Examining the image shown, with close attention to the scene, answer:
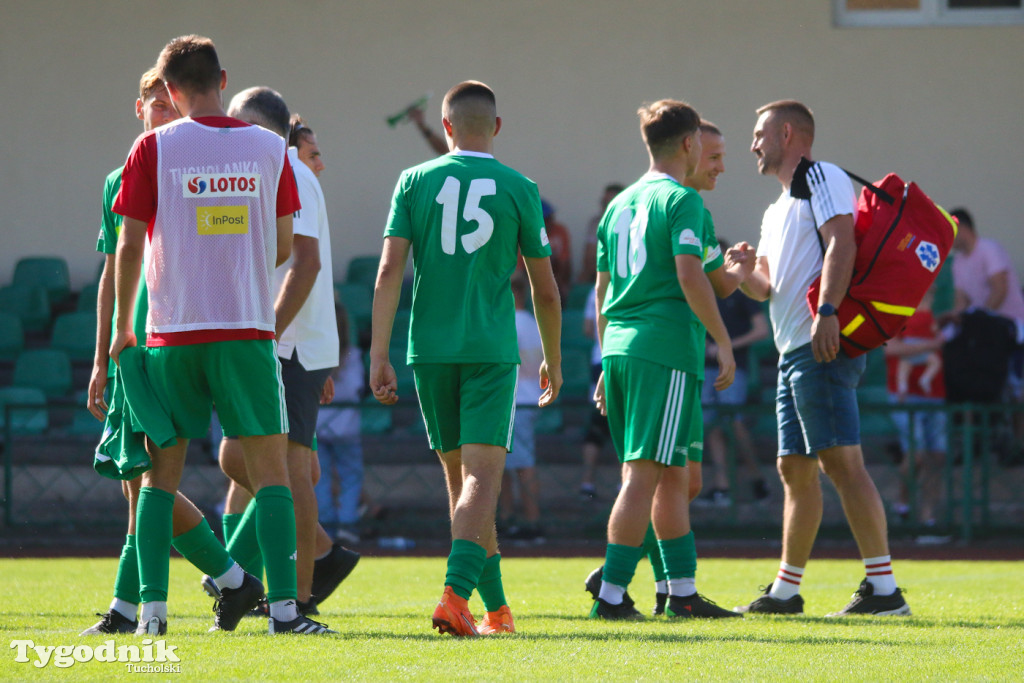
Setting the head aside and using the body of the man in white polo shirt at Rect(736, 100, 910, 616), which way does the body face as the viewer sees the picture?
to the viewer's left

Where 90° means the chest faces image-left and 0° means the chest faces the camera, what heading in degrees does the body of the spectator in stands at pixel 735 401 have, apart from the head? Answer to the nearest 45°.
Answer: approximately 45°

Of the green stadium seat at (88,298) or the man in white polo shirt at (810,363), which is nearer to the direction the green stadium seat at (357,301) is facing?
the man in white polo shirt

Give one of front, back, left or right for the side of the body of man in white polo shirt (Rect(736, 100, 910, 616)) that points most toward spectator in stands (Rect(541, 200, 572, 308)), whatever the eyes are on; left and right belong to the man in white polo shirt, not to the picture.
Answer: right

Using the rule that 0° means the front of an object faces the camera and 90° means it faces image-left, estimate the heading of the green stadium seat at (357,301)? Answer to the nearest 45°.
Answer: approximately 0°

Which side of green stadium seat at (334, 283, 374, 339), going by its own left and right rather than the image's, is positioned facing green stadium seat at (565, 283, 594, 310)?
left

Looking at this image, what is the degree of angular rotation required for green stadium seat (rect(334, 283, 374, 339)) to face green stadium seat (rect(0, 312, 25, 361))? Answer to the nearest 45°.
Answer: approximately 90° to its right

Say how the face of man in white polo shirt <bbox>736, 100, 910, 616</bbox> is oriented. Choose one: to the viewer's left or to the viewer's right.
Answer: to the viewer's left

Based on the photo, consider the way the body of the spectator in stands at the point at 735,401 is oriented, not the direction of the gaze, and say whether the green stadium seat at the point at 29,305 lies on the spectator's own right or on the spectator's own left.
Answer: on the spectator's own right
